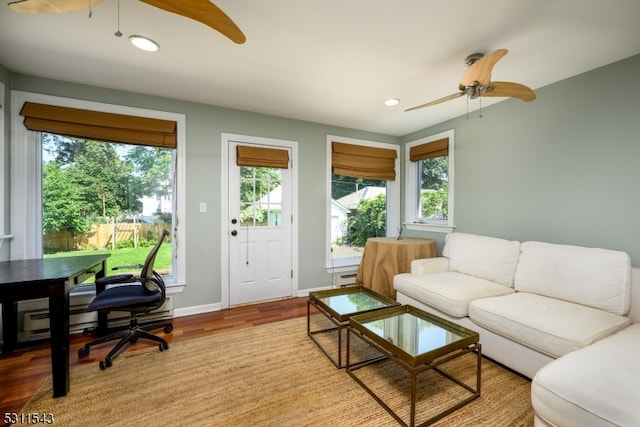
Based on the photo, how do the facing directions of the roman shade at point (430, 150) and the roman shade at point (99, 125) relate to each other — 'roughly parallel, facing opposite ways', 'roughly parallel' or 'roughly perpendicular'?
roughly perpendicular

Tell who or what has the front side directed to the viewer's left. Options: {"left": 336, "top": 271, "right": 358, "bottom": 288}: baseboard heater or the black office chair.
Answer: the black office chair

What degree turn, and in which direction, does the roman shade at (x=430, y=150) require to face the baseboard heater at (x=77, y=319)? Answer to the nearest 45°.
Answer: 0° — it already faces it

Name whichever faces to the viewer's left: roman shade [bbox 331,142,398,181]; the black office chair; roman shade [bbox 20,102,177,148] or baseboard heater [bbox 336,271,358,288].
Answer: the black office chair

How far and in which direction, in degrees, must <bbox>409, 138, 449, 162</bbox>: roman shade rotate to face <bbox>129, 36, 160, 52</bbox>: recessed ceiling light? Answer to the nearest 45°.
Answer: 0° — it already faces it

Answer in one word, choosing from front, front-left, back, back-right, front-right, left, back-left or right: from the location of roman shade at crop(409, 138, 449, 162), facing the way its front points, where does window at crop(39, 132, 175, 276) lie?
front

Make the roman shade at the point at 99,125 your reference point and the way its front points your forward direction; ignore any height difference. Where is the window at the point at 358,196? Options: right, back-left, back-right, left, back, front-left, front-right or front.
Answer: left

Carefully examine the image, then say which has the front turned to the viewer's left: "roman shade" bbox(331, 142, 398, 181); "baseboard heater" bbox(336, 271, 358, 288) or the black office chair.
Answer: the black office chair

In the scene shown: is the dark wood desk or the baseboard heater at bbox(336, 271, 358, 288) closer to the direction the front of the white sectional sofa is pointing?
the dark wood desk

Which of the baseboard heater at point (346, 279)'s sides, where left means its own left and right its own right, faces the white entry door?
right

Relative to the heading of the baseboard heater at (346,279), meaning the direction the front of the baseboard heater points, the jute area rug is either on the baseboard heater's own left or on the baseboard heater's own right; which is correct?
on the baseboard heater's own right

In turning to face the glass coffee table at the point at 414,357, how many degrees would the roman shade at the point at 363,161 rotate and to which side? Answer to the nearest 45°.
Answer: approximately 45° to its right

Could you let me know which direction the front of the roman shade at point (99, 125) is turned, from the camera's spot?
facing the viewer

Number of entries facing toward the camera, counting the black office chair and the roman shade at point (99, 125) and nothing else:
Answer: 1

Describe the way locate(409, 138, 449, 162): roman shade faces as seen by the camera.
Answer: facing the viewer and to the left of the viewer
